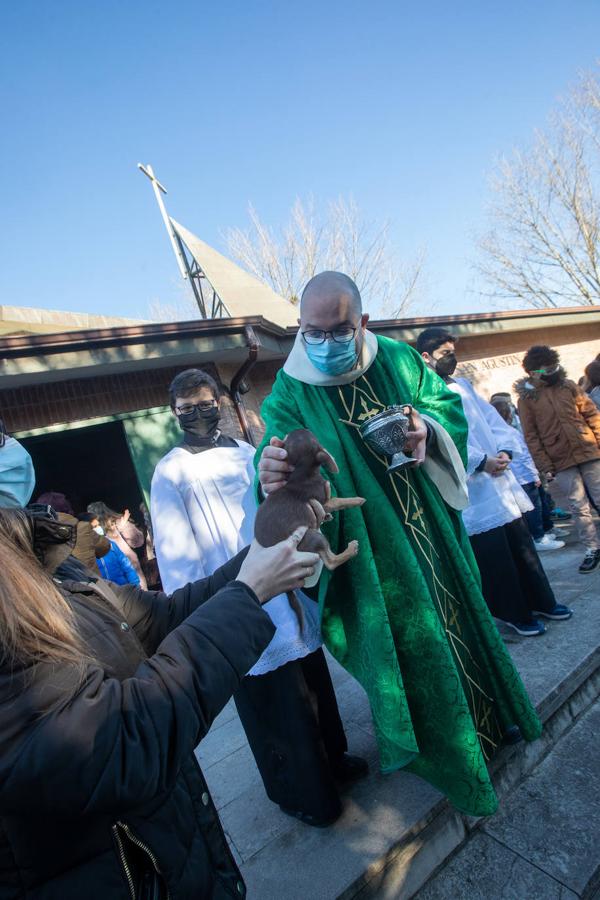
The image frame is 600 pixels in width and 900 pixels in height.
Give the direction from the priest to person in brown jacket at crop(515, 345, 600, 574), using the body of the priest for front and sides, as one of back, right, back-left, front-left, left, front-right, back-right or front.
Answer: back-left

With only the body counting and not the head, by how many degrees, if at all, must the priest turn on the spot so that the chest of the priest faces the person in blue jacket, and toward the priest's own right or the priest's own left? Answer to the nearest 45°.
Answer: approximately 135° to the priest's own right

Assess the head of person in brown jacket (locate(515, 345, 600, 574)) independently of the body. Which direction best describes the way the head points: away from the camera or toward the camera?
toward the camera

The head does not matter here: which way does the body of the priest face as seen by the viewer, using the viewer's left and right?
facing the viewer

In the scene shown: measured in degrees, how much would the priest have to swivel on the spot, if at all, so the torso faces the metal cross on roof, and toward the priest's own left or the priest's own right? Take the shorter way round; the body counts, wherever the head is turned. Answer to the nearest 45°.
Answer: approximately 180°
